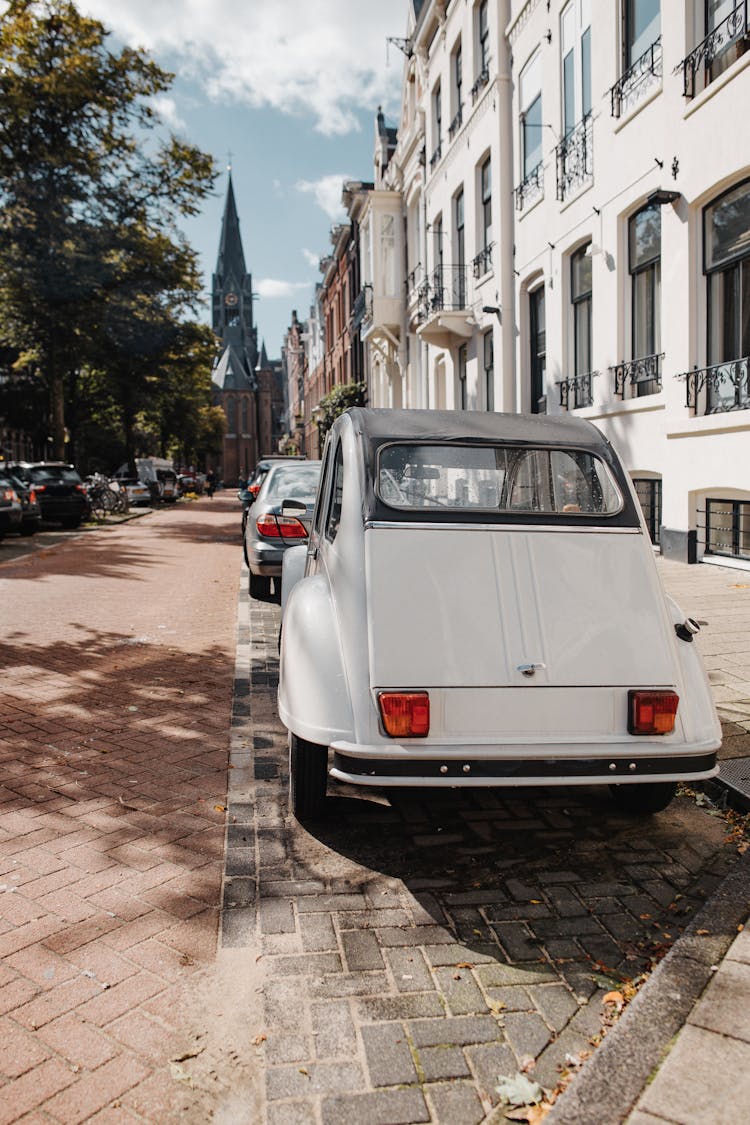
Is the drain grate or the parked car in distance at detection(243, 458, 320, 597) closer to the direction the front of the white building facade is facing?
the parked car in distance

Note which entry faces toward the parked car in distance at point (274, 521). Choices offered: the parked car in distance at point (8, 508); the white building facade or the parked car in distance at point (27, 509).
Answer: the white building facade

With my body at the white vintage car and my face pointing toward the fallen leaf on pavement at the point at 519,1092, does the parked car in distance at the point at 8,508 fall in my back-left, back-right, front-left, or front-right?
back-right

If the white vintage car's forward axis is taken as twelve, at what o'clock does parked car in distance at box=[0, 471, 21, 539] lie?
The parked car in distance is roughly at 11 o'clock from the white vintage car.

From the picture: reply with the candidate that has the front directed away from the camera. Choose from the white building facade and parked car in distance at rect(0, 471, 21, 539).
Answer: the parked car in distance

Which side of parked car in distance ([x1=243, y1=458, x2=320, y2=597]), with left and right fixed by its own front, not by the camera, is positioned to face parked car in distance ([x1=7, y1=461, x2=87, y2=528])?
front

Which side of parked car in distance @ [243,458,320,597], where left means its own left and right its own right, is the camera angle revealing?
back

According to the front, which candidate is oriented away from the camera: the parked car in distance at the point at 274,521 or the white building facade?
the parked car in distance

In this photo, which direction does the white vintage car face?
away from the camera

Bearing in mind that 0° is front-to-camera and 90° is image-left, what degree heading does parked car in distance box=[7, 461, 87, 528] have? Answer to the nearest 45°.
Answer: approximately 135°

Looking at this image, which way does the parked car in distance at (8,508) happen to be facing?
away from the camera
